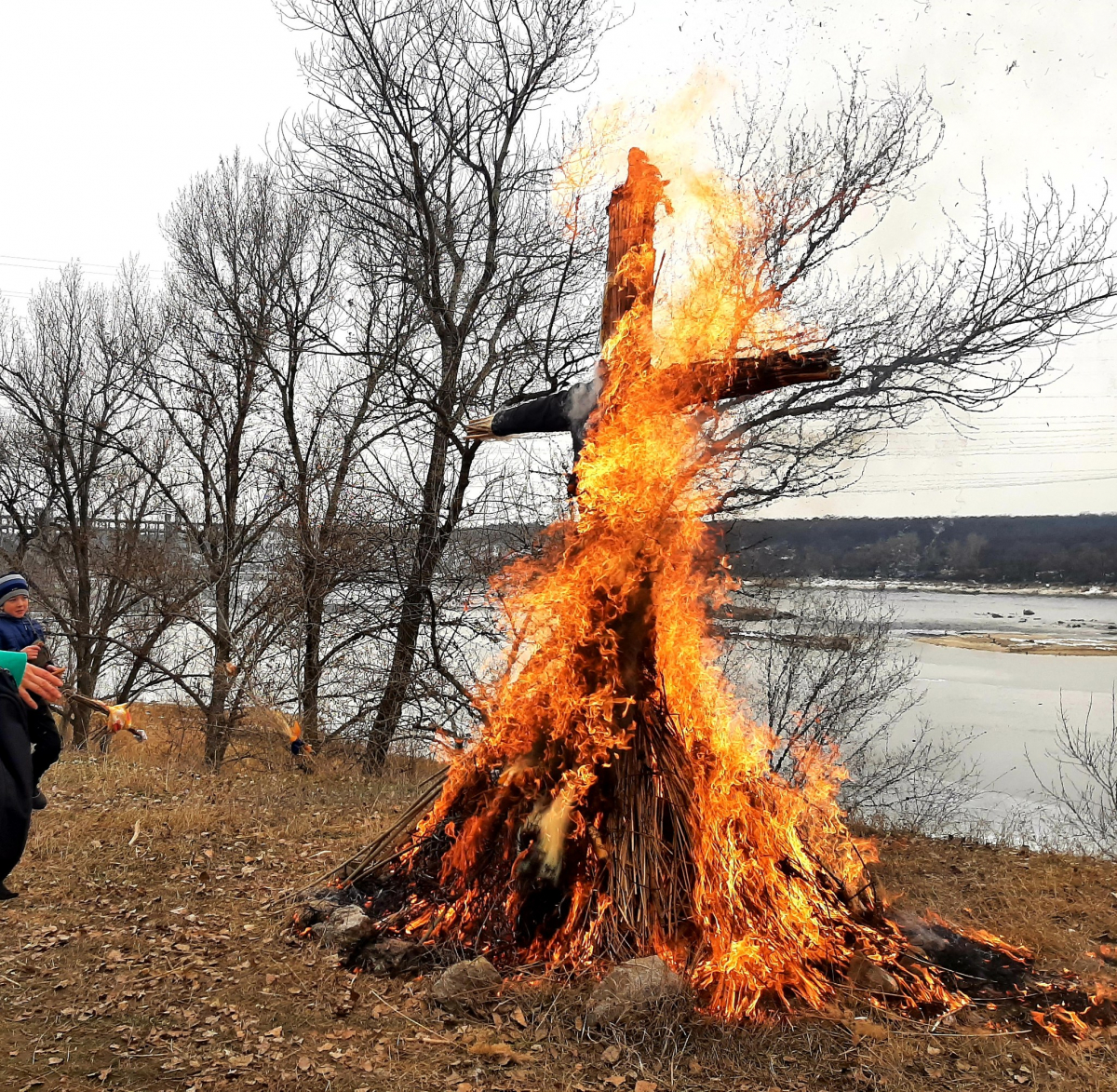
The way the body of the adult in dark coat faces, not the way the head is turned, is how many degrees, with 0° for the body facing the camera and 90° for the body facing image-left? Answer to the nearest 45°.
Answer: approximately 270°

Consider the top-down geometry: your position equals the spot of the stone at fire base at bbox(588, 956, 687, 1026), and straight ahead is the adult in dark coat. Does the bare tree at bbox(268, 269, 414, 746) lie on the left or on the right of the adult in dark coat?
right

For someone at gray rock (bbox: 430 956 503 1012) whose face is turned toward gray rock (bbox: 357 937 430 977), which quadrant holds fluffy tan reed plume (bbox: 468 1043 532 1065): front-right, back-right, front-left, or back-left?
back-left

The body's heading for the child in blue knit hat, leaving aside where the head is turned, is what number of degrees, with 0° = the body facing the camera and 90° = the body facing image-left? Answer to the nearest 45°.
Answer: approximately 315°

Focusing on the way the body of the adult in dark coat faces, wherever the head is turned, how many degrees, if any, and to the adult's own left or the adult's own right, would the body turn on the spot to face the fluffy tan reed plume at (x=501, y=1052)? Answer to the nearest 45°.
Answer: approximately 45° to the adult's own right

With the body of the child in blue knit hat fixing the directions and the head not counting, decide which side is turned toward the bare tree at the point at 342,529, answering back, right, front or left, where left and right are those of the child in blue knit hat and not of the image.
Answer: left

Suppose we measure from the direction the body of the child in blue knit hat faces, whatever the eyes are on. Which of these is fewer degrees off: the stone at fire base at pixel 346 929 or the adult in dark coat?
the stone at fire base

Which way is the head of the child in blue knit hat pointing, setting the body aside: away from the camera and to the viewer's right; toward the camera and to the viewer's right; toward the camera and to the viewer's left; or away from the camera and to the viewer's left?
toward the camera and to the viewer's right

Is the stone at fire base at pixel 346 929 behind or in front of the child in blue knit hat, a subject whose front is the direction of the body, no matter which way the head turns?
in front

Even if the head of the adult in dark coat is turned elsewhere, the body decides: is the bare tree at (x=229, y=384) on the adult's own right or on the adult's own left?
on the adult's own left

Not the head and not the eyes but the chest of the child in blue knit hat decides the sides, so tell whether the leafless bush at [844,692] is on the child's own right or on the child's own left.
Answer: on the child's own left

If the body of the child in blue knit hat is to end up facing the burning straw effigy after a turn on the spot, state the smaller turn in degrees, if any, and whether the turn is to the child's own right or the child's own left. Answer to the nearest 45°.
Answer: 0° — they already face it

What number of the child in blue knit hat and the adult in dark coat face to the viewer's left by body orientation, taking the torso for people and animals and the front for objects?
0
